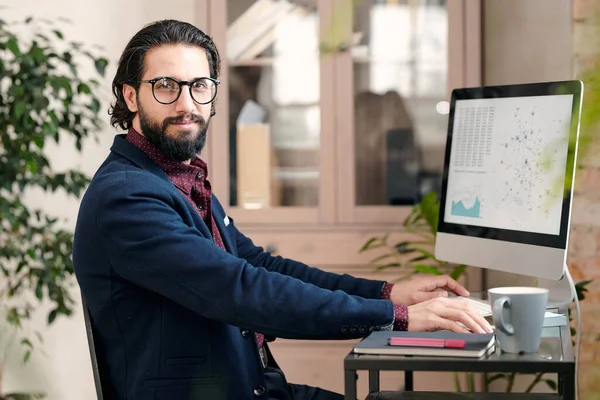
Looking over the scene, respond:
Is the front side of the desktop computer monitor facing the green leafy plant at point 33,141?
no

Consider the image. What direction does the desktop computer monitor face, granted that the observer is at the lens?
facing the viewer and to the left of the viewer

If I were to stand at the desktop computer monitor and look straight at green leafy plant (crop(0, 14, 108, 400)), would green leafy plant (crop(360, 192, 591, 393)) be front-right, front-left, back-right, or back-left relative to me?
front-right

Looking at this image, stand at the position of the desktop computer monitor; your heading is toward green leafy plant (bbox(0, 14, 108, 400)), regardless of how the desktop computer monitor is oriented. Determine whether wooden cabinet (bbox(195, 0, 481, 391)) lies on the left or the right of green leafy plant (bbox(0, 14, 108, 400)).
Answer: right

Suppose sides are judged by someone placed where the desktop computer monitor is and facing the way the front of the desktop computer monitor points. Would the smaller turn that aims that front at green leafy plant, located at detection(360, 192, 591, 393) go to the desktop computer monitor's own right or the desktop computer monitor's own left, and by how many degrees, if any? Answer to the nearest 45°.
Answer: approximately 135° to the desktop computer monitor's own right

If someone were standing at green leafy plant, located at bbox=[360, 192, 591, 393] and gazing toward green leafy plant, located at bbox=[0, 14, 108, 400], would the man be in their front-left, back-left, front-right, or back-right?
front-left

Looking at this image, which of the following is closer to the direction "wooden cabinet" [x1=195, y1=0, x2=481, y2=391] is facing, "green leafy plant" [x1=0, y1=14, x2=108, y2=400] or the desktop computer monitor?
the desktop computer monitor

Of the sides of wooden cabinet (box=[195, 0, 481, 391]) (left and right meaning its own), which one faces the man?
front

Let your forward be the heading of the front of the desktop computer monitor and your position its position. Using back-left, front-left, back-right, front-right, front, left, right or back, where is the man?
front

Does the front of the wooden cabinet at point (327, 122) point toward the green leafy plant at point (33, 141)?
no

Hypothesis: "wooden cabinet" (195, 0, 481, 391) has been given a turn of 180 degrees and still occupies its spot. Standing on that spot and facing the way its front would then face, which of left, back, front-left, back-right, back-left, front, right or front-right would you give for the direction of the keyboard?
back

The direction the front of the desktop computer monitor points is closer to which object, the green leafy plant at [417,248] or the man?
the man

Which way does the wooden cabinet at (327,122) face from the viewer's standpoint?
toward the camera

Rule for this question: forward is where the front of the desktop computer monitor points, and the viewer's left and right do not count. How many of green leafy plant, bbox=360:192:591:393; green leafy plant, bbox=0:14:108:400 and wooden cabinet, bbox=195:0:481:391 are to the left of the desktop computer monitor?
0

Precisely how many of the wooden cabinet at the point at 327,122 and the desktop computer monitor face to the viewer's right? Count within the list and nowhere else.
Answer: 0
